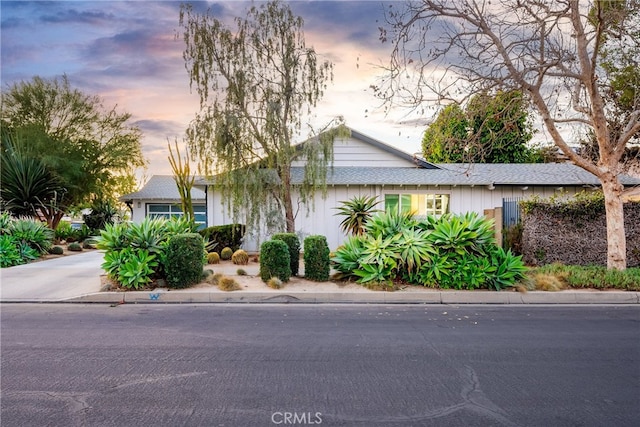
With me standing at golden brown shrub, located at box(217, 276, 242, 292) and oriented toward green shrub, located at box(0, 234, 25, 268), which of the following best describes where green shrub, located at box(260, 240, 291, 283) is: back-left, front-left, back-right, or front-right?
back-right

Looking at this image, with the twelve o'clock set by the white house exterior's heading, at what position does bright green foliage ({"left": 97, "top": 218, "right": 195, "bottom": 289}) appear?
The bright green foliage is roughly at 1 o'clock from the white house exterior.

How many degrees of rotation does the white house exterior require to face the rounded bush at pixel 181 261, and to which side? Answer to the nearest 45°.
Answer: approximately 45° to its right

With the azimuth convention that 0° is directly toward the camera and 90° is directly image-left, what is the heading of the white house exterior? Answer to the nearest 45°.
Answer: approximately 0°

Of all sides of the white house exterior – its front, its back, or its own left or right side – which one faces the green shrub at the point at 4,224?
right

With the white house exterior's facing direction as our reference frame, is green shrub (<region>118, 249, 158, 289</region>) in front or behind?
in front

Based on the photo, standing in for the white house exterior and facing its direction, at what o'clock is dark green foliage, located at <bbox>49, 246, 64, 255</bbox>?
The dark green foliage is roughly at 3 o'clock from the white house exterior.
